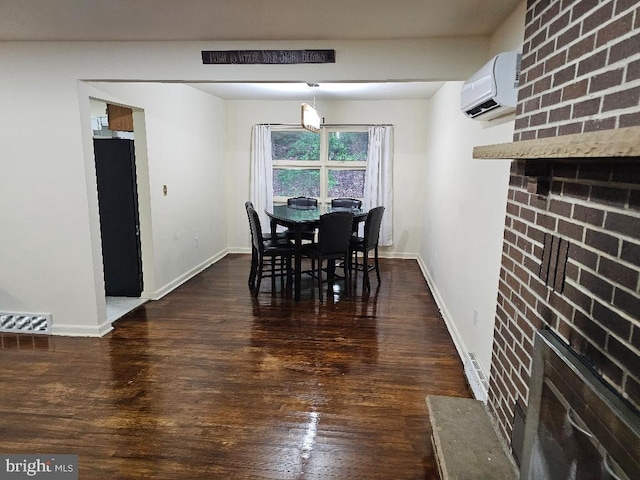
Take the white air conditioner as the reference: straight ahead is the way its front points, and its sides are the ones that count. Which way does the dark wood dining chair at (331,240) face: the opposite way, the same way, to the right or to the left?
to the right

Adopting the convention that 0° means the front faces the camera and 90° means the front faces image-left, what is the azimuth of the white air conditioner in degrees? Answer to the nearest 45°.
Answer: approximately 45°

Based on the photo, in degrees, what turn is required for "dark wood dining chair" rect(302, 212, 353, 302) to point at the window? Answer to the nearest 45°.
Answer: approximately 45° to its right

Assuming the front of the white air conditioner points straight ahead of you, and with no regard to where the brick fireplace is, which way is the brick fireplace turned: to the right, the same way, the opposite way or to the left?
the same way

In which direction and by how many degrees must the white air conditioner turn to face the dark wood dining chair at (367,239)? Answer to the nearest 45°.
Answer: approximately 90° to its right

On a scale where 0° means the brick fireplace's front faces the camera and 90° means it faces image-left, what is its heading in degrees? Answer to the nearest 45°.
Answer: approximately 45°

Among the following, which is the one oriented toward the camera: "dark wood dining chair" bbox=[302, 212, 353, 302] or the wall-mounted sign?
the wall-mounted sign

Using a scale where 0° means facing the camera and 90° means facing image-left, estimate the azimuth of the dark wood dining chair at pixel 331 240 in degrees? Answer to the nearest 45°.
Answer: approximately 135°

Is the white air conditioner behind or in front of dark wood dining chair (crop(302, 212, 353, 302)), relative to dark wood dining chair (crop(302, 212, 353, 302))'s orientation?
behind

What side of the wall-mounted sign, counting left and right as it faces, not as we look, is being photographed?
front

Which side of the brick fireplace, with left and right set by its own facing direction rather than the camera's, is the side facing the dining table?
right

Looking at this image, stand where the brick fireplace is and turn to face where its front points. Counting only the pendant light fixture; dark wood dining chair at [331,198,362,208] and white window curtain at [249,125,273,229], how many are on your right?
3

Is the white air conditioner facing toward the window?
no

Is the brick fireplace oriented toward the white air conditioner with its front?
no

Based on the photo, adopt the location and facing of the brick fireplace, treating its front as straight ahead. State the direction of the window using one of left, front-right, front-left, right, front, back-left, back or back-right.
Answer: right

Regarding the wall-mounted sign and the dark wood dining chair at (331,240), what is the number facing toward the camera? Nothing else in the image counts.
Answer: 1

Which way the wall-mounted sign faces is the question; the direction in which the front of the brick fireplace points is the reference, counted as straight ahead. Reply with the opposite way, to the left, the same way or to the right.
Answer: to the left

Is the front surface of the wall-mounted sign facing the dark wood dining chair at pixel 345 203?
no
